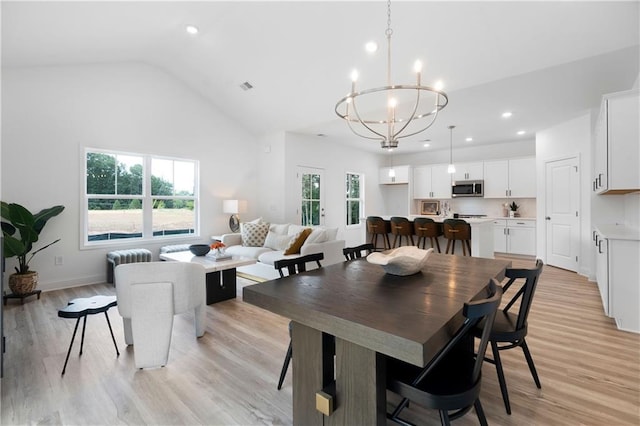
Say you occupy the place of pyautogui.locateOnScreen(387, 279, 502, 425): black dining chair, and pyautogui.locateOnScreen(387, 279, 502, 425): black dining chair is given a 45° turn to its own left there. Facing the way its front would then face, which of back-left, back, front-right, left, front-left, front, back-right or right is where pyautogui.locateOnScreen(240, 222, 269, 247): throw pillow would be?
front-right

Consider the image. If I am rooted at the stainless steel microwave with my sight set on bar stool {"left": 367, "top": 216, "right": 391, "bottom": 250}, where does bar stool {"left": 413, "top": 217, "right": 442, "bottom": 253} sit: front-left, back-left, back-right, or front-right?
front-left

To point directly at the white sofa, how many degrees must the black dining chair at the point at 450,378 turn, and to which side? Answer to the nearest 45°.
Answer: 0° — it already faces it

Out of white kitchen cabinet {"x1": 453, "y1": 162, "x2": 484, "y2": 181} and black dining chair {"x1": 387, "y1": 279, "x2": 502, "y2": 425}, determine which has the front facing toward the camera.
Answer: the white kitchen cabinet

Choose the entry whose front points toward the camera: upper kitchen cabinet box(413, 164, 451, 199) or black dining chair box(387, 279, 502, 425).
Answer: the upper kitchen cabinet

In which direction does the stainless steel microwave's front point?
toward the camera

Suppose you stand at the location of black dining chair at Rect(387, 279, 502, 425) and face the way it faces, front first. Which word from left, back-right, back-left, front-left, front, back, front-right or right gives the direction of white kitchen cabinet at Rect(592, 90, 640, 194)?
right

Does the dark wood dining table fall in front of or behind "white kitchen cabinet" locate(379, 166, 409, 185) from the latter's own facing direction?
in front

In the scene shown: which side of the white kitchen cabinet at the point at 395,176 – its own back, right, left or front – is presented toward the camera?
front

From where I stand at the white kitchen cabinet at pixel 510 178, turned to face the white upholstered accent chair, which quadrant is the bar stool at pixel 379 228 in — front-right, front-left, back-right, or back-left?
front-right

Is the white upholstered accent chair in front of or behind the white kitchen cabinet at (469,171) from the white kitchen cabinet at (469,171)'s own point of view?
in front

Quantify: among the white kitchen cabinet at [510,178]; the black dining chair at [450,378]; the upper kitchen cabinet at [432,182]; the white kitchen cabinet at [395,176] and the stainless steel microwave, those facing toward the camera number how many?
4

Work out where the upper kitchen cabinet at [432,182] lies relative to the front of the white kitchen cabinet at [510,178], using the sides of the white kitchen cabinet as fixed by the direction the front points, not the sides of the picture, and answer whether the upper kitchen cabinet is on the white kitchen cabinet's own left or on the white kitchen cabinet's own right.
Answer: on the white kitchen cabinet's own right

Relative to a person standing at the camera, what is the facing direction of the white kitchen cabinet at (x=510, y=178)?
facing the viewer

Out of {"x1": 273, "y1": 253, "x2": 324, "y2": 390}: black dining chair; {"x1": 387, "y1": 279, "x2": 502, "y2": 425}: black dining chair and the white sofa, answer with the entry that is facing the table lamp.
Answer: {"x1": 387, "y1": 279, "x2": 502, "y2": 425}: black dining chair

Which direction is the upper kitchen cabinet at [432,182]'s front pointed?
toward the camera

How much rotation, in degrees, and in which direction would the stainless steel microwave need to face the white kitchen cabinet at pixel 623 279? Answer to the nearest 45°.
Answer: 0° — it already faces it

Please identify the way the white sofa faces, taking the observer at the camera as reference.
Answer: facing the viewer and to the left of the viewer

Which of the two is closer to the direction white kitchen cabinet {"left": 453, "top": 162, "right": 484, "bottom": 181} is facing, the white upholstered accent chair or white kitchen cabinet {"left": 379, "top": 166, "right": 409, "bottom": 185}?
the white upholstered accent chair

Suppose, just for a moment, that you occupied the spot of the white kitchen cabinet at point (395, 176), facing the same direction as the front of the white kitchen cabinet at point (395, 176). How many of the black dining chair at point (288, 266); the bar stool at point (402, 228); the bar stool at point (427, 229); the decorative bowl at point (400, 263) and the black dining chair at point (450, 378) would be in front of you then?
5

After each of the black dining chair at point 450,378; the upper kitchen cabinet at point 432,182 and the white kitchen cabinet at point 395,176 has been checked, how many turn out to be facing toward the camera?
2

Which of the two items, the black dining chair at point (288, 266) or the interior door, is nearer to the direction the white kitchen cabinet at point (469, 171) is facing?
the black dining chair

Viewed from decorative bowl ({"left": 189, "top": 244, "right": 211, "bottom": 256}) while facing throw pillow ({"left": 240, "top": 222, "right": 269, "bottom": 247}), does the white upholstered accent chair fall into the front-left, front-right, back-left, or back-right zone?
back-right
